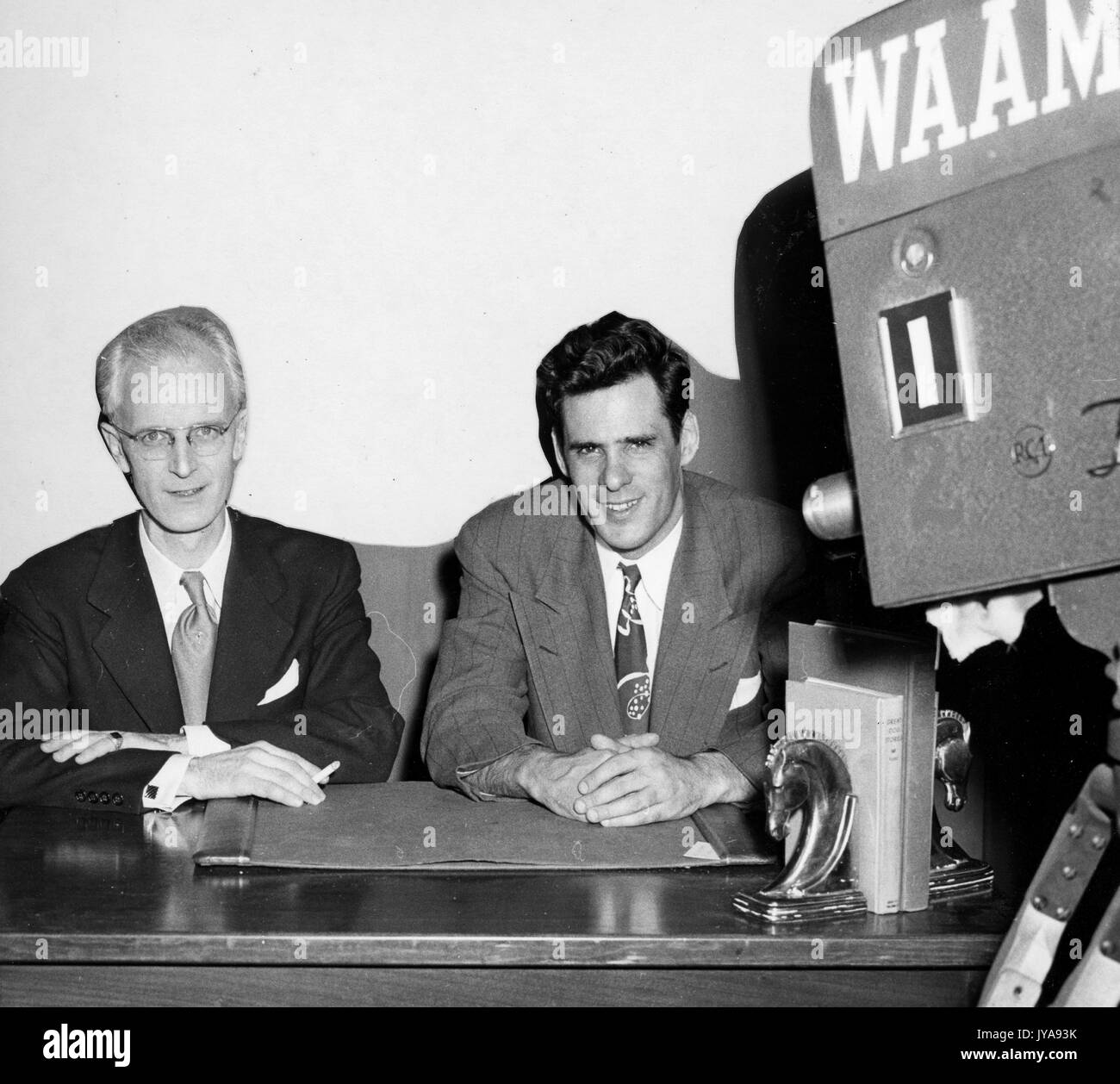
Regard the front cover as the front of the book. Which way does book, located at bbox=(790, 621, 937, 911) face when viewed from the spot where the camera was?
facing away from the viewer and to the right of the viewer

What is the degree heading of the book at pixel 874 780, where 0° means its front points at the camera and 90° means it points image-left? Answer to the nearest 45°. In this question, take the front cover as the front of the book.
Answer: approximately 225°

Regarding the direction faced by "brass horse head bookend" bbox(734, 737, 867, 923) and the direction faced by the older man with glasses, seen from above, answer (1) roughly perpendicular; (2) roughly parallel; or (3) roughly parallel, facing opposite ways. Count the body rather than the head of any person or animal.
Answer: roughly perpendicular

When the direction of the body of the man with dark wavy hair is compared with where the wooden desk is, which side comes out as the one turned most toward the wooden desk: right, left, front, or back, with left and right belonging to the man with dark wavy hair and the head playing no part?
front

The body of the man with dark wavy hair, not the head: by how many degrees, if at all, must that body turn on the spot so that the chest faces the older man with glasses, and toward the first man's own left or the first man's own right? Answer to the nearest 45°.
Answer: approximately 90° to the first man's own right
